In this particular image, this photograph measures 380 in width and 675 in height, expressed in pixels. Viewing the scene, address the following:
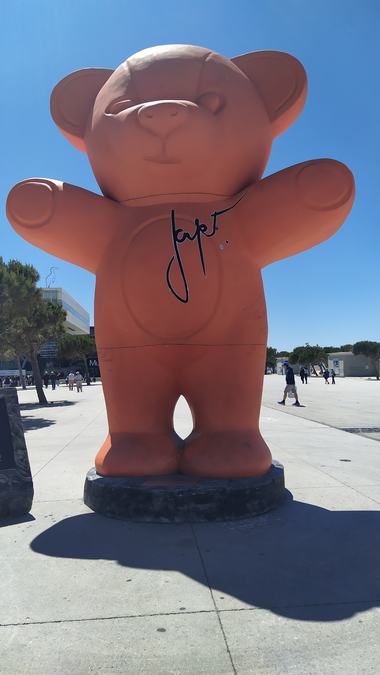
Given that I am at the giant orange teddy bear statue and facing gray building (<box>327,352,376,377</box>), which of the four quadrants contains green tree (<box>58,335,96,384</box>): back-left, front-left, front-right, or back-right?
front-left

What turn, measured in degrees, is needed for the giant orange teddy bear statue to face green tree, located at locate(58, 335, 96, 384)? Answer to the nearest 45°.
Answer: approximately 180°

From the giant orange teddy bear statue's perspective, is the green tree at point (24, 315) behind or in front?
behind

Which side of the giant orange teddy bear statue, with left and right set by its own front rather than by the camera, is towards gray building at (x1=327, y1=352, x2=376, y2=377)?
back

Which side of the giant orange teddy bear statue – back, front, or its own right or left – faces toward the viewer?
front

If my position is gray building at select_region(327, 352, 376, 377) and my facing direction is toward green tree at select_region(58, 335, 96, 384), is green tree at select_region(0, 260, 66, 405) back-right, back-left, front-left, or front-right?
front-left

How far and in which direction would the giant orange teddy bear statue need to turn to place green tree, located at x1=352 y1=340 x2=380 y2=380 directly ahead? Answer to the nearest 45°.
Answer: approximately 180°
